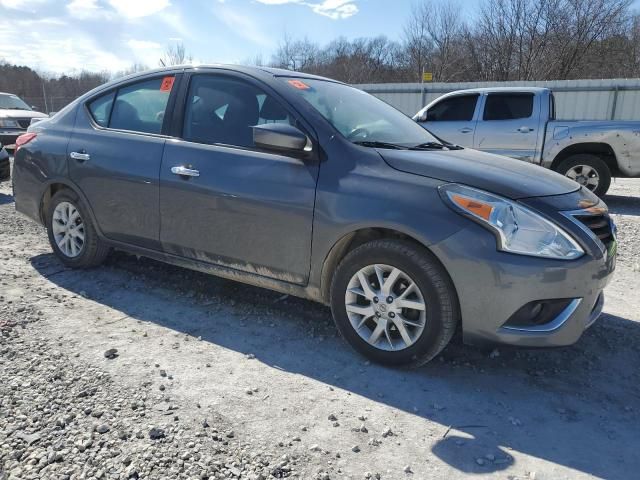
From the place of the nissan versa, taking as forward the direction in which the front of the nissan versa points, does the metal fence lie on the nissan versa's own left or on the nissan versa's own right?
on the nissan versa's own left

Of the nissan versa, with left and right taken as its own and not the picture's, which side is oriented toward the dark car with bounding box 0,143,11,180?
back

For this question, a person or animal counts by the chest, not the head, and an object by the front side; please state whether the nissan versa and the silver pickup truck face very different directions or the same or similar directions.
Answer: very different directions

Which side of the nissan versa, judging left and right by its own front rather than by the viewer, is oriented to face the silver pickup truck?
left

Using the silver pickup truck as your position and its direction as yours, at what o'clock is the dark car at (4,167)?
The dark car is roughly at 11 o'clock from the silver pickup truck.

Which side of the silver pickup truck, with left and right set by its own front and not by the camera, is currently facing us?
left

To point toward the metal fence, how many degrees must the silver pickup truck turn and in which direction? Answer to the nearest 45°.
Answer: approximately 90° to its right

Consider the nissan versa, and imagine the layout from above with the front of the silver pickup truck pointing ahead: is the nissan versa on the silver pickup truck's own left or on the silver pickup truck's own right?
on the silver pickup truck's own left

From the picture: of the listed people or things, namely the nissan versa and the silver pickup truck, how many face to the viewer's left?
1
